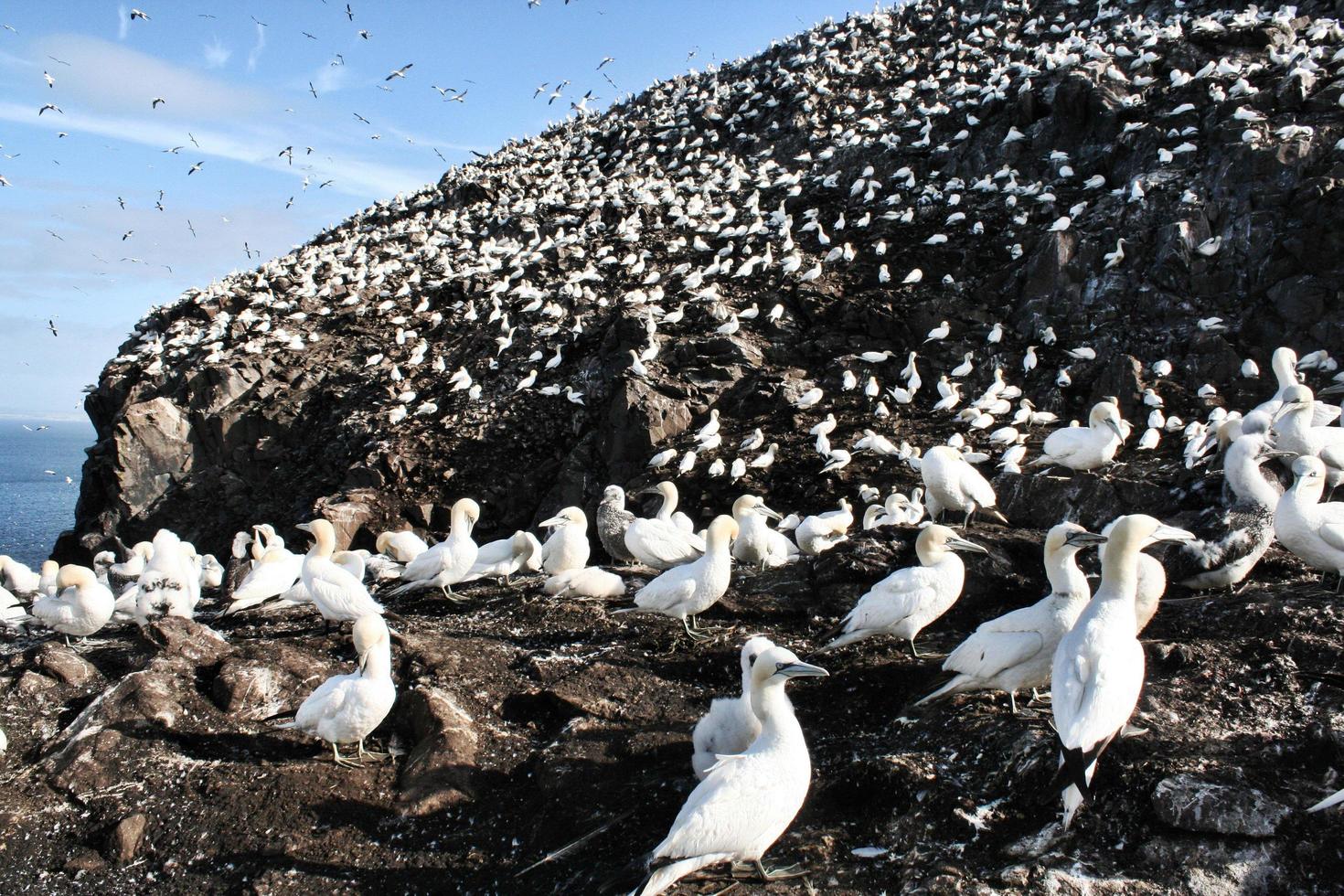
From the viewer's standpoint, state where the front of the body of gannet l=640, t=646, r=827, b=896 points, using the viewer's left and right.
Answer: facing to the right of the viewer

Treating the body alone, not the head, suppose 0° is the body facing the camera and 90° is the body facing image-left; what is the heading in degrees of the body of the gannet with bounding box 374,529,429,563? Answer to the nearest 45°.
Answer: approximately 90°

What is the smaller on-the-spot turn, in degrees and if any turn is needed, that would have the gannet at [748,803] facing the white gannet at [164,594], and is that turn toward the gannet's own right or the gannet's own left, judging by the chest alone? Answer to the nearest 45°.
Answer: approximately 135° to the gannet's own left

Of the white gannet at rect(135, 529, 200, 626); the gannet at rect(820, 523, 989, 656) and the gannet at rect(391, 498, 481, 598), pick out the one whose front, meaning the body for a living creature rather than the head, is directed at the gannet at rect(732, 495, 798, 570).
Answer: the gannet at rect(391, 498, 481, 598)

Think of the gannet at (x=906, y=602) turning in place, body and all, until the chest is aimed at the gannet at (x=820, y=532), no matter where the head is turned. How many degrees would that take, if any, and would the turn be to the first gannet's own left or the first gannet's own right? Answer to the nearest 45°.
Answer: approximately 90° to the first gannet's own left

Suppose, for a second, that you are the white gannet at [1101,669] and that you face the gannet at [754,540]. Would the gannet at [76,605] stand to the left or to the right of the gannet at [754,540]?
left

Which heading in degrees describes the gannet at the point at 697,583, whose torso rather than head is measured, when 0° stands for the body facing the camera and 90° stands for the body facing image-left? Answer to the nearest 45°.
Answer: approximately 270°

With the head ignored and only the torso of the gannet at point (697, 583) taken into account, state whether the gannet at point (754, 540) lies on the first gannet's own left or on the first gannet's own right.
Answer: on the first gannet's own left

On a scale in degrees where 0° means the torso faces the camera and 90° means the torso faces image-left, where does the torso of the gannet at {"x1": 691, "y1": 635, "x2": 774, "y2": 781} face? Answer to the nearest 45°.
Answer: approximately 270°

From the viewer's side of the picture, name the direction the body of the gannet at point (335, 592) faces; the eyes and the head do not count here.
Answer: to the viewer's left

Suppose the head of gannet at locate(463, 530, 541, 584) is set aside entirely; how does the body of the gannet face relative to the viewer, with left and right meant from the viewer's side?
facing to the right of the viewer

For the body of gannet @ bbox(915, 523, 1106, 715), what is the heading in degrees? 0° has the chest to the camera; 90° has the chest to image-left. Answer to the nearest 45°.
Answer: approximately 270°
